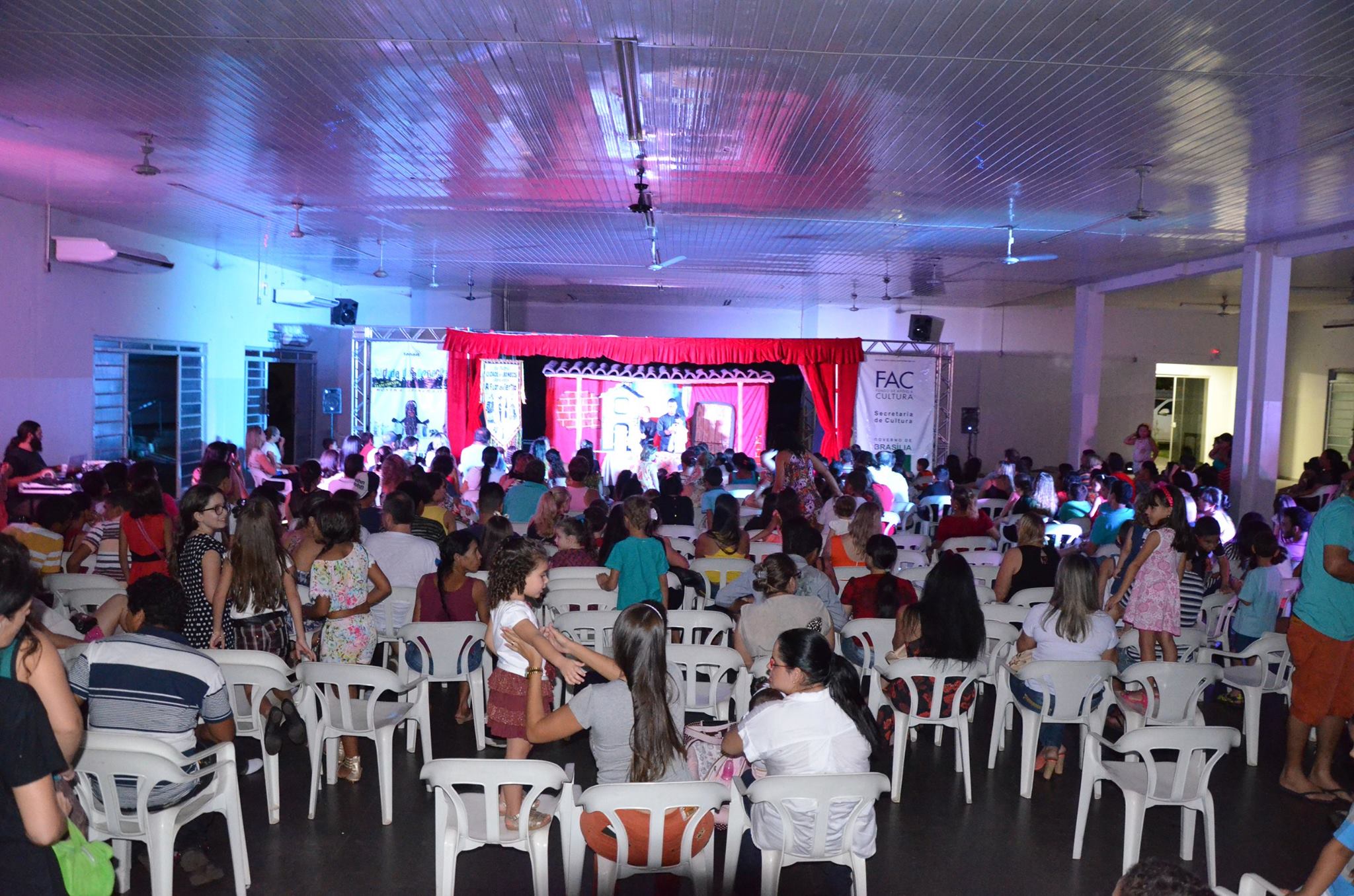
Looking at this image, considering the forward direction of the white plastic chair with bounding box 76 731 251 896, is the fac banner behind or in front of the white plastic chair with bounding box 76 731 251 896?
in front

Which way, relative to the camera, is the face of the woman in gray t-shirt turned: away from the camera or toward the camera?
away from the camera

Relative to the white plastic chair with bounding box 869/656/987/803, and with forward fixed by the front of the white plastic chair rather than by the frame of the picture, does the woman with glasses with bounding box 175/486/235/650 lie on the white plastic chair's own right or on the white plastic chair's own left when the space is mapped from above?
on the white plastic chair's own left

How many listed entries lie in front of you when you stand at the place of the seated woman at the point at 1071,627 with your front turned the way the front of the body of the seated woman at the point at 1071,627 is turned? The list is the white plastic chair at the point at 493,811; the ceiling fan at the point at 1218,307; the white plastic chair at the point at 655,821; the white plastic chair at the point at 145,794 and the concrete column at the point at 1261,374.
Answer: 2

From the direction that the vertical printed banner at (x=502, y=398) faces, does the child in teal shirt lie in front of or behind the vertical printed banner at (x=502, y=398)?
in front

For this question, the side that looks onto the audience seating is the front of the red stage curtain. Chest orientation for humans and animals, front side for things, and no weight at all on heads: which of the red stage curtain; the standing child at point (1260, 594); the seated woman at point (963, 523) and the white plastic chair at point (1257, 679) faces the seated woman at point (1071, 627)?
the red stage curtain

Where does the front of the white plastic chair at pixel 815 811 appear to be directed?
away from the camera

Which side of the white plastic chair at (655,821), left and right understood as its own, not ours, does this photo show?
back

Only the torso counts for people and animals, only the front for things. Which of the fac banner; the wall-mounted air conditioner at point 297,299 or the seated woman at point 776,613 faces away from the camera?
the seated woman

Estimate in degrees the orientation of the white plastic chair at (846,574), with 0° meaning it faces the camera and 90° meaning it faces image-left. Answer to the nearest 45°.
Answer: approximately 180°

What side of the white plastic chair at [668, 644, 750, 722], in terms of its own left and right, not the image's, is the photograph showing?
back

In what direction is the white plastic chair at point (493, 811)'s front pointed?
away from the camera

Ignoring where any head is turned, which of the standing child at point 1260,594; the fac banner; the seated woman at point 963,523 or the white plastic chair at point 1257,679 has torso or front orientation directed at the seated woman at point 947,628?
the fac banner

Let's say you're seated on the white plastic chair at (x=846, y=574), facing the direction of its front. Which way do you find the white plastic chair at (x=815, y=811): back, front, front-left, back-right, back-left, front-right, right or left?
back

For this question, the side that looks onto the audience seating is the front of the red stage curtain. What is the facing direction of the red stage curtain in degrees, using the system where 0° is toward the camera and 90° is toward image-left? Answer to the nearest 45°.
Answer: approximately 0°

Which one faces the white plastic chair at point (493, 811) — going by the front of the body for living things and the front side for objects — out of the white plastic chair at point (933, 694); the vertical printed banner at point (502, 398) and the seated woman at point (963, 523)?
the vertical printed banner

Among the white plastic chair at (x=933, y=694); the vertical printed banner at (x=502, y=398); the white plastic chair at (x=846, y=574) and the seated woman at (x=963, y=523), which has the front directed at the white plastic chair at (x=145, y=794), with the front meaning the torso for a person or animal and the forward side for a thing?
the vertical printed banner

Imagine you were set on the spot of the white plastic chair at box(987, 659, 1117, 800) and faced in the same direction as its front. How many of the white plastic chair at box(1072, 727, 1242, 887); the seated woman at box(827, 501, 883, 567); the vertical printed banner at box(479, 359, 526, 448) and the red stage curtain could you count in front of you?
3
